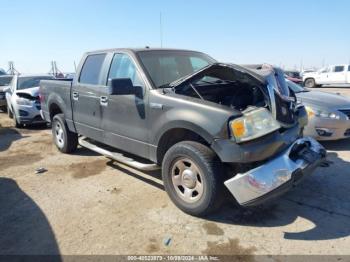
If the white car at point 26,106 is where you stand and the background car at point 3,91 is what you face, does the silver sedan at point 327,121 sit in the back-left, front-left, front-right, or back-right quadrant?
back-right

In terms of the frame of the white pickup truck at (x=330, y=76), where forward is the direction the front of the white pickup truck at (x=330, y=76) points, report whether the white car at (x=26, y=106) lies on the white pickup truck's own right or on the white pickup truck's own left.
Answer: on the white pickup truck's own left

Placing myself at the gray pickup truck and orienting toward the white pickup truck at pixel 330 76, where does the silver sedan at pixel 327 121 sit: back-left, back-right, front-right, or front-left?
front-right

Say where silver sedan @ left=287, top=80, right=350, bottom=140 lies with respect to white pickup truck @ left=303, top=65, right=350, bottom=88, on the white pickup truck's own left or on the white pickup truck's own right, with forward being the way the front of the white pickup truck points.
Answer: on the white pickup truck's own left

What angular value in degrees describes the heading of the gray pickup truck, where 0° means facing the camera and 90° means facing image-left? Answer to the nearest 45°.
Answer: approximately 315°

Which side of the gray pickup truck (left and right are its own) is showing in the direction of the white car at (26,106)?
back
